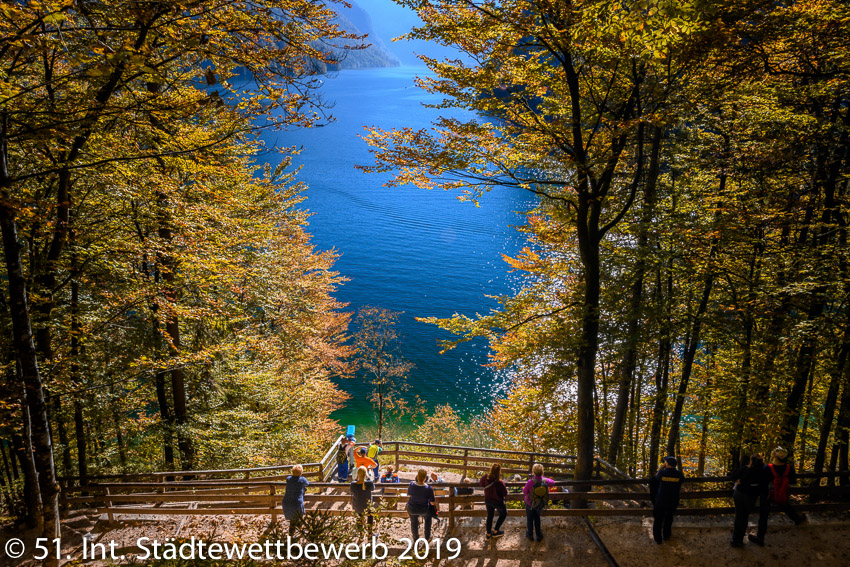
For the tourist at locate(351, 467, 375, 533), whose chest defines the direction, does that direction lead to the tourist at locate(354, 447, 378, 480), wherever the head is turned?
yes

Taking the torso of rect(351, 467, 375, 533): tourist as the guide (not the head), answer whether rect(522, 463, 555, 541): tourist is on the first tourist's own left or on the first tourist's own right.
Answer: on the first tourist's own right

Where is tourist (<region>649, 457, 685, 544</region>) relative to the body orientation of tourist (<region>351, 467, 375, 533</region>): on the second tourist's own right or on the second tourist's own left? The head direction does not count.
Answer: on the second tourist's own right

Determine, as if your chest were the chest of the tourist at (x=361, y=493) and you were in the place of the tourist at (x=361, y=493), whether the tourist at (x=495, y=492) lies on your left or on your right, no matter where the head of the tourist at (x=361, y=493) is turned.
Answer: on your right

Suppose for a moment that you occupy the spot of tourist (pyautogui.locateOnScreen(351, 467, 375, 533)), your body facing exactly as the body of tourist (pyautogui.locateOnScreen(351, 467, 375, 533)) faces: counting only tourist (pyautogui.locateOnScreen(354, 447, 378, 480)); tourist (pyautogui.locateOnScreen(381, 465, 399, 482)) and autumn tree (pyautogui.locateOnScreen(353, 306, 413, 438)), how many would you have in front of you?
3

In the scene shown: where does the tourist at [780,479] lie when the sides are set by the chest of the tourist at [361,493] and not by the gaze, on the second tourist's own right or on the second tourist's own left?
on the second tourist's own right

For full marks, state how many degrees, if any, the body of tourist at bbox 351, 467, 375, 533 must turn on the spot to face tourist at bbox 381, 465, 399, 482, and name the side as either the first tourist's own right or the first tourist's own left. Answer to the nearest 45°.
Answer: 0° — they already face them

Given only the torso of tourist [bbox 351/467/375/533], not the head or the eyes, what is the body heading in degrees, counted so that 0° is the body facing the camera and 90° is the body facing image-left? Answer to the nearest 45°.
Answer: approximately 180°
